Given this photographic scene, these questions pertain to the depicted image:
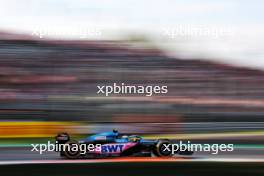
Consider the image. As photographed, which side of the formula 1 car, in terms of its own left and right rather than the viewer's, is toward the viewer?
right

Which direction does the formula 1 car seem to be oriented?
to the viewer's right
